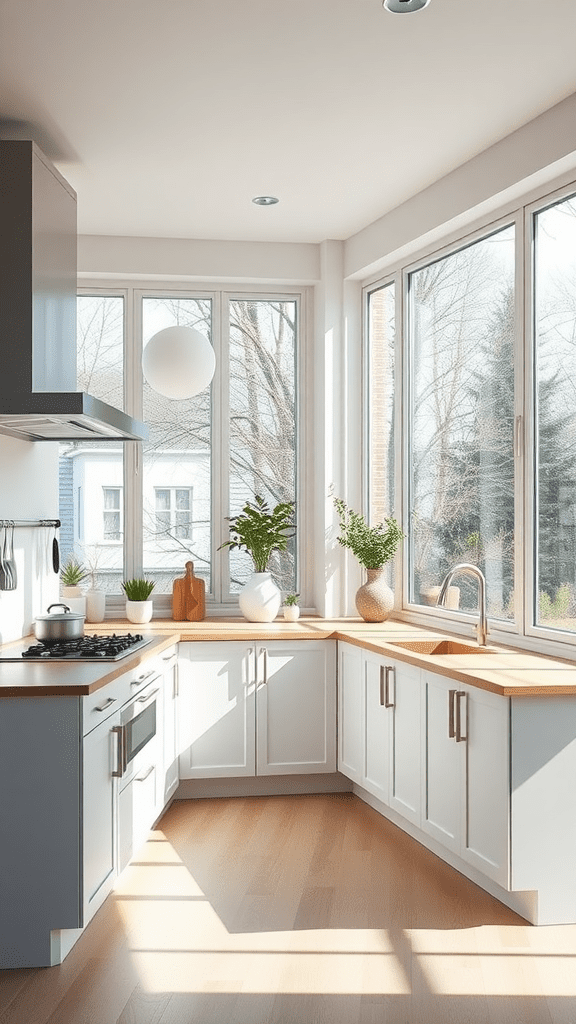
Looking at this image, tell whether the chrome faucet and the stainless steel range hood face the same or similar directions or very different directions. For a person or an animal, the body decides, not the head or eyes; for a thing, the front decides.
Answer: very different directions

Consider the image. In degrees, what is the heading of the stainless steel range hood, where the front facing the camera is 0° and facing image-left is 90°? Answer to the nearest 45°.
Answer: approximately 270°

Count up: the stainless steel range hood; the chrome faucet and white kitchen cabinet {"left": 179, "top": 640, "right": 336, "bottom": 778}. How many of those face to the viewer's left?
1

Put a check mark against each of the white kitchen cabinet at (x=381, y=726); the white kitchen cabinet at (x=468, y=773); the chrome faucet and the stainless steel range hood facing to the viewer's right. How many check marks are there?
1

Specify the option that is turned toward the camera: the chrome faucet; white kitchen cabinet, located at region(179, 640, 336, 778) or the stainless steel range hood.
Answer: the white kitchen cabinet

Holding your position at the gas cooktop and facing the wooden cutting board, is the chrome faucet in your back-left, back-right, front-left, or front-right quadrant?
front-right

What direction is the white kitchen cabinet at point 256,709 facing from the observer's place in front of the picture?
facing the viewer

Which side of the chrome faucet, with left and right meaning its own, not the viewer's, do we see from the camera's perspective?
left

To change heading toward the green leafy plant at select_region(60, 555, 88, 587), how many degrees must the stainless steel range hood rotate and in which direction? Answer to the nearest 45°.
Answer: approximately 90° to its left

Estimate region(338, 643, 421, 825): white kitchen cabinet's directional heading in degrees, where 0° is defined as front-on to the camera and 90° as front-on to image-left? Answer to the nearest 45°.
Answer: approximately 45°

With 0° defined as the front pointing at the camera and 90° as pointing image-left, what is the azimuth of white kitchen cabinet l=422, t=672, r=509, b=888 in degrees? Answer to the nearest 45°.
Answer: approximately 45°

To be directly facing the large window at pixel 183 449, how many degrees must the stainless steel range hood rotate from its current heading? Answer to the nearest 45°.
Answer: approximately 45° to its left
